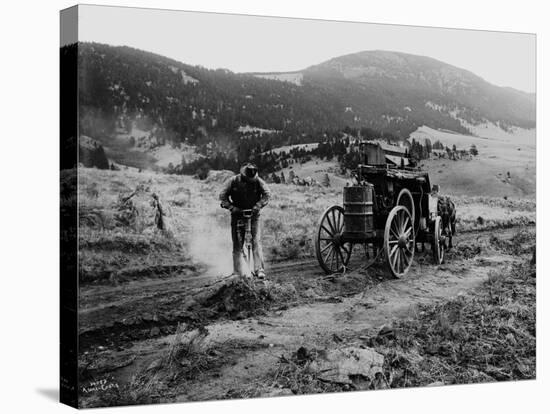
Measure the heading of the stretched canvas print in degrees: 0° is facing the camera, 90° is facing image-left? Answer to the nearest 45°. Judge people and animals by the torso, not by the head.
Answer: approximately 315°
